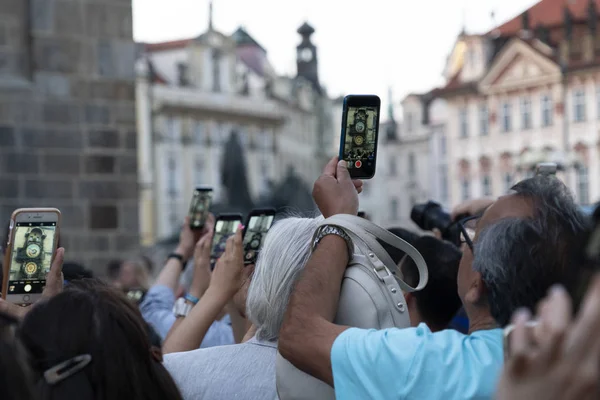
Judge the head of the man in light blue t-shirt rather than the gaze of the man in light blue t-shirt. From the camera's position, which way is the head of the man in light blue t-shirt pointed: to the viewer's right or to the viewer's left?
to the viewer's left

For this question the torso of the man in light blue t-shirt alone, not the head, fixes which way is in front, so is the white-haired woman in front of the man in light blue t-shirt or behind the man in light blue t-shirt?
in front

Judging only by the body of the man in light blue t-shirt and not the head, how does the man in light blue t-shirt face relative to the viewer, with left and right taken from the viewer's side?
facing away from the viewer and to the left of the viewer
